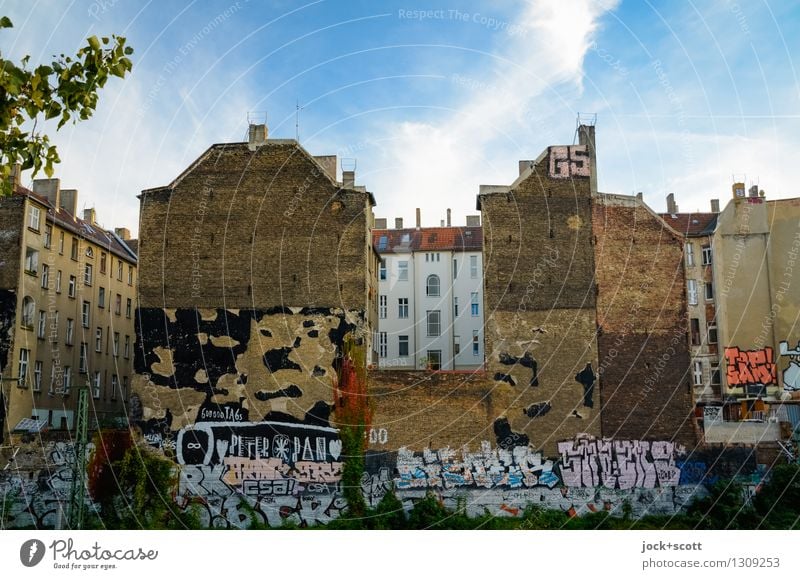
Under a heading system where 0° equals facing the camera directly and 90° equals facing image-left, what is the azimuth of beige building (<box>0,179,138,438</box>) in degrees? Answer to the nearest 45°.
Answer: approximately 315°
